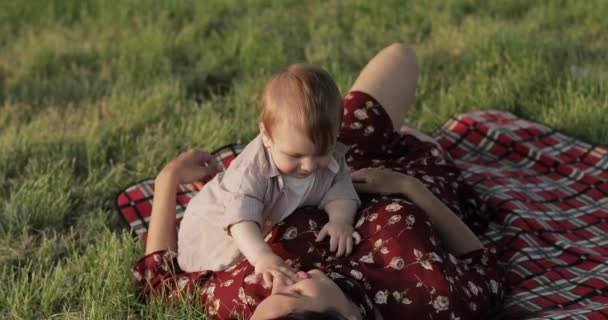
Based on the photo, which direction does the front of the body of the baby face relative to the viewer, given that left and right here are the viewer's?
facing the viewer and to the right of the viewer
